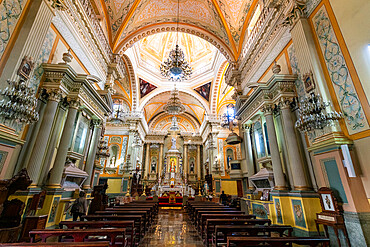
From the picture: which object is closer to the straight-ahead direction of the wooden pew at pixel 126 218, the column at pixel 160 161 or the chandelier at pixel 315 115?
the column

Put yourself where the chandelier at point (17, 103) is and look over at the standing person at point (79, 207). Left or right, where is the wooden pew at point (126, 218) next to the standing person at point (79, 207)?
right

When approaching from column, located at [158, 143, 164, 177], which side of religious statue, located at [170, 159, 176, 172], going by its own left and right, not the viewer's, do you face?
right

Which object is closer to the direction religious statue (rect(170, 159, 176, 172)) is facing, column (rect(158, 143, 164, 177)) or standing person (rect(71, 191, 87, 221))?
the standing person

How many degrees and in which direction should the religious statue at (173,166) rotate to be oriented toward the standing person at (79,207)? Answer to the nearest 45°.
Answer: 0° — it already faces them

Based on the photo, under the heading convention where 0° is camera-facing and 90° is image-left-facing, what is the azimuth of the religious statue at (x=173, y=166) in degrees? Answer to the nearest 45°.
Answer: approximately 0°

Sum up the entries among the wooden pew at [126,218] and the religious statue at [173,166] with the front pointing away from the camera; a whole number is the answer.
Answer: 1

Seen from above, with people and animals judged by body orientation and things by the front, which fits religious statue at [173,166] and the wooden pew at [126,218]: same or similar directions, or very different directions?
very different directions

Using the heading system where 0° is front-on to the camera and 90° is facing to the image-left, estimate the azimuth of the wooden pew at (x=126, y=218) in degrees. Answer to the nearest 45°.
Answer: approximately 180°

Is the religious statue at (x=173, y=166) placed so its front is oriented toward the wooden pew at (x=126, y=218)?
yes
